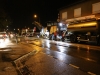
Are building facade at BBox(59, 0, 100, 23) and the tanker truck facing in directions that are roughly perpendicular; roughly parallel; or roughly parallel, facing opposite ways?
roughly perpendicular

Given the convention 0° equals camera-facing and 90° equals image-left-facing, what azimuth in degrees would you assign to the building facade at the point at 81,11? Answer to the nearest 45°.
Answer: approximately 45°

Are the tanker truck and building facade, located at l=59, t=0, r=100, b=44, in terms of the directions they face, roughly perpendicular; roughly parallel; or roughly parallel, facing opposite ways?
roughly perpendicular
